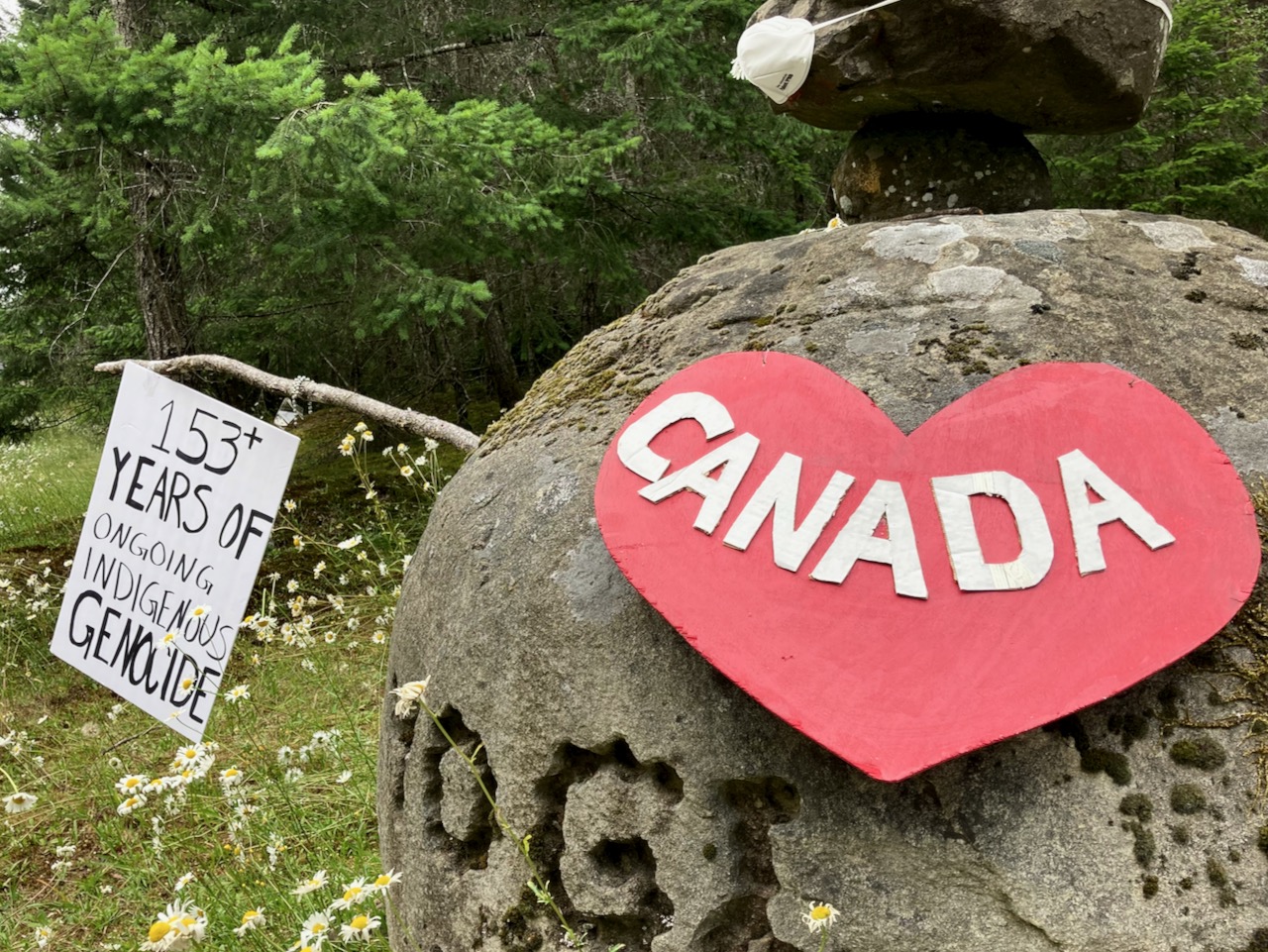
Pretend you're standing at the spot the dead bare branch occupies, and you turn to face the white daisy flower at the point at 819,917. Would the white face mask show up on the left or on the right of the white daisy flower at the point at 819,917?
left

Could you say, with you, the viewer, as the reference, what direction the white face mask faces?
facing to the left of the viewer

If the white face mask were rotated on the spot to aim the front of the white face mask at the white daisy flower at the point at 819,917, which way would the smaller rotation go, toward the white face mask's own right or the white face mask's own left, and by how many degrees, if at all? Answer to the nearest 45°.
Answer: approximately 90° to the white face mask's own left

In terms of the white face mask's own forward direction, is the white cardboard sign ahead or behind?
ahead

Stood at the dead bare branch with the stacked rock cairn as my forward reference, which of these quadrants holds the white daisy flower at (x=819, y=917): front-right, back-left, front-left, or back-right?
front-right

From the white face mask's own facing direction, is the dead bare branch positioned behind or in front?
in front
